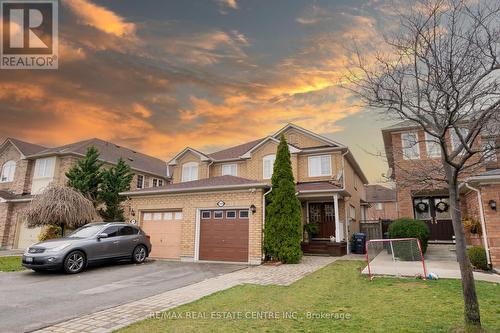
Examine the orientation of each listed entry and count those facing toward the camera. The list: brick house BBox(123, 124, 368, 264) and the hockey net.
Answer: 2

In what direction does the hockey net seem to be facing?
toward the camera

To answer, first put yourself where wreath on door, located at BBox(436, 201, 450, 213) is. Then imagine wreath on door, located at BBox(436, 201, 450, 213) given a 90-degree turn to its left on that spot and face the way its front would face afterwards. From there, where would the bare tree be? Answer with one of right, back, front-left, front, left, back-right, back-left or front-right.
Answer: right

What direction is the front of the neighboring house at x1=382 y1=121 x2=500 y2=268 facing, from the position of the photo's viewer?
facing the viewer

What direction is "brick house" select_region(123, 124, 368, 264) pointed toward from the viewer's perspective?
toward the camera

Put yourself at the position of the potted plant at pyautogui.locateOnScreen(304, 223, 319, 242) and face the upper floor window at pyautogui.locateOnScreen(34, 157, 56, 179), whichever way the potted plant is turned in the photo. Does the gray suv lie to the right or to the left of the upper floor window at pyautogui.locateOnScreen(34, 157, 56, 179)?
left

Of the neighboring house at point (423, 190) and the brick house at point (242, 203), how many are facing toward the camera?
2

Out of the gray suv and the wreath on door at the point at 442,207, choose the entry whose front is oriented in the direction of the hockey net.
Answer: the wreath on door

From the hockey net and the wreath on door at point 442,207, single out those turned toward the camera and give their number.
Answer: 2

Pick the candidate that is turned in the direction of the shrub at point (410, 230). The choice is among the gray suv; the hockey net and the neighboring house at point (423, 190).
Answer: the neighboring house

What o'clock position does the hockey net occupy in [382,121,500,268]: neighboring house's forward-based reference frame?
The hockey net is roughly at 12 o'clock from the neighboring house.
